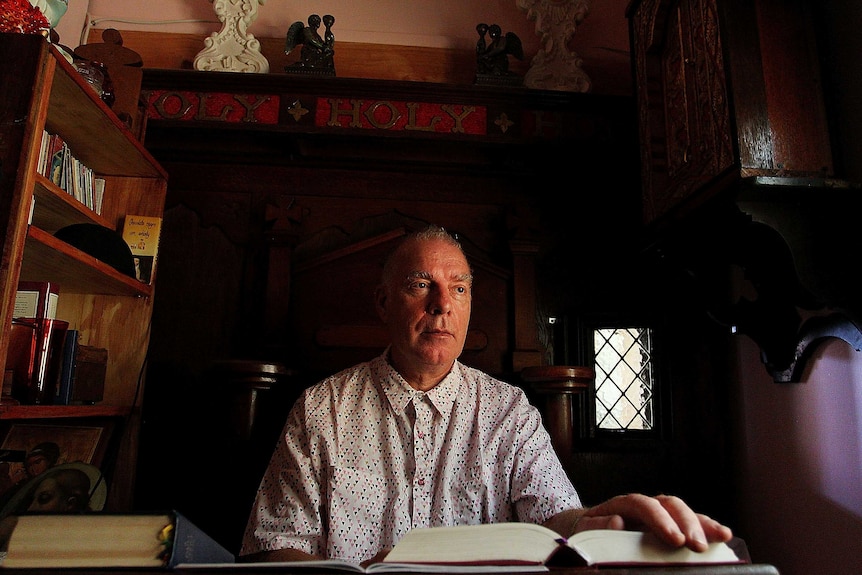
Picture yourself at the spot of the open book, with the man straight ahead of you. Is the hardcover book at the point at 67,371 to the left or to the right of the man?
left

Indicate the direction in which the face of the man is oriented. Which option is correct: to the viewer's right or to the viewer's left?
to the viewer's right

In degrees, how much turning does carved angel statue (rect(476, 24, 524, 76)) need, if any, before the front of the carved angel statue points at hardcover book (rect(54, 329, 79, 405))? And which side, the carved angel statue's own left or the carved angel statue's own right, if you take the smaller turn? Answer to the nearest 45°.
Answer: approximately 45° to the carved angel statue's own left

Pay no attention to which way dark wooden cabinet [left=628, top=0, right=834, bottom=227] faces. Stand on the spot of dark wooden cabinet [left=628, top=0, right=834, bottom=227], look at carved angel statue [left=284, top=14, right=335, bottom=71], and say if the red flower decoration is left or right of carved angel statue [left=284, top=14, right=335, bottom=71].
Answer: left

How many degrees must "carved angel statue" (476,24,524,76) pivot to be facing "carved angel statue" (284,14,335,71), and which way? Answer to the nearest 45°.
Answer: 0° — it already faces it

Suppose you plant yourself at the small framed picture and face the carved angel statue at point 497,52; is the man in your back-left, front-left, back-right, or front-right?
front-right

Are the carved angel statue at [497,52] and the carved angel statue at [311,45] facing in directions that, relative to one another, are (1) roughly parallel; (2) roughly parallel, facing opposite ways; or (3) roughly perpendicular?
roughly parallel, facing opposite ways

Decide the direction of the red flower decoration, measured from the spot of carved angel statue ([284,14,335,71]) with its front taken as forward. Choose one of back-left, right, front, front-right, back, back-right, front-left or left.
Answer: back-right

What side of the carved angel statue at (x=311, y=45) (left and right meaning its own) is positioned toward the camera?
right

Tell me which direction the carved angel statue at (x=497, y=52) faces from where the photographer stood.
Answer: facing to the left of the viewer

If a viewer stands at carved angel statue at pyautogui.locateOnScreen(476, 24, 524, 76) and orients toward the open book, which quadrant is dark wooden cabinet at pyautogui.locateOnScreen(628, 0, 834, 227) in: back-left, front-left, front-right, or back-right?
front-left

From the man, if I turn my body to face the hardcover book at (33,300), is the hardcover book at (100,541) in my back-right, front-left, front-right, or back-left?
front-left
